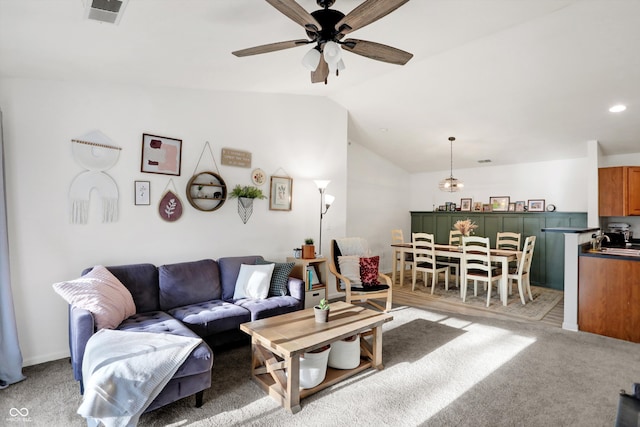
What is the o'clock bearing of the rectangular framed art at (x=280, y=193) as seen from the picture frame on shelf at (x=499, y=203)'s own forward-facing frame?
The rectangular framed art is roughly at 1 o'clock from the picture frame on shelf.

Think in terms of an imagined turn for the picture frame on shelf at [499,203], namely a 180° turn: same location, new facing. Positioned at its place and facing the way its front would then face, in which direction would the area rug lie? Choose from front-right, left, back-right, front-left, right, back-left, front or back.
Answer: back

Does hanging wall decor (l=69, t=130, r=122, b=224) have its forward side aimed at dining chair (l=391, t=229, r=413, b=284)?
no

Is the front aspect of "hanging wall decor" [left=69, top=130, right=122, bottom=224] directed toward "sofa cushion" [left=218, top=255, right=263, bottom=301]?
no

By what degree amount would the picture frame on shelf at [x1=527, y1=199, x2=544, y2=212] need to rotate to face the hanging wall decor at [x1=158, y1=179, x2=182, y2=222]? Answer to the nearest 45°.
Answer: approximately 45° to its right

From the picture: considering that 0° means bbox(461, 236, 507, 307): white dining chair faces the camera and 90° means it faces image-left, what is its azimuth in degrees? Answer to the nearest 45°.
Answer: approximately 225°

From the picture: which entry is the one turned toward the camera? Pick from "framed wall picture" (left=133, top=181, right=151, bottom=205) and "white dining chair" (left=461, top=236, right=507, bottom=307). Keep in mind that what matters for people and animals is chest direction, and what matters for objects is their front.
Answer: the framed wall picture

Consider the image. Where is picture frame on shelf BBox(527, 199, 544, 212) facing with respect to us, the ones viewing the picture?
facing the viewer

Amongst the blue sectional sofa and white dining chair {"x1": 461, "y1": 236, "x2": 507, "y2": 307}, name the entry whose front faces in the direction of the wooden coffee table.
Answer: the blue sectional sofa

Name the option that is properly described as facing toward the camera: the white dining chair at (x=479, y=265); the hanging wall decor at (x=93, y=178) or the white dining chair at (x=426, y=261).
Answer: the hanging wall decor

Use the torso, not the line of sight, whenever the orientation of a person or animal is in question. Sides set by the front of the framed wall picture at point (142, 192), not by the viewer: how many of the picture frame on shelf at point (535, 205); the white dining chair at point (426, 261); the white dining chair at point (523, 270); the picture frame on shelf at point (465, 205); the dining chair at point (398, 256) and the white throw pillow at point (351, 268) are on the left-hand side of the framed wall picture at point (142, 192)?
6

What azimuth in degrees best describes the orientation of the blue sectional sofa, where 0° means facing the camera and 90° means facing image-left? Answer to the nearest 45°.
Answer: approximately 315°

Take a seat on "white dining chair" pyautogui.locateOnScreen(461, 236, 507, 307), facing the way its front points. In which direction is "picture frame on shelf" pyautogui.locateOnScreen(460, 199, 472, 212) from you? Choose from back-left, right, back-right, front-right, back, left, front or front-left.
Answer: front-left

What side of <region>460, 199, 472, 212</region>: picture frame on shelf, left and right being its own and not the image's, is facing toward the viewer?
front

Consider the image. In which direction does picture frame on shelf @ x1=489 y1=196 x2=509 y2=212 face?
toward the camera

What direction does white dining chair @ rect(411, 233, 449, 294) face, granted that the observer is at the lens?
facing away from the viewer and to the right of the viewer

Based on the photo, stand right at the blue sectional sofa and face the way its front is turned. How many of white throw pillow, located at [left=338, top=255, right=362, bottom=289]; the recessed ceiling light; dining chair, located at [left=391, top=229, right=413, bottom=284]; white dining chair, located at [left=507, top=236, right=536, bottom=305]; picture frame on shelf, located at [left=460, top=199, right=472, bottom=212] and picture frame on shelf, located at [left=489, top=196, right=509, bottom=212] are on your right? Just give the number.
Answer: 0

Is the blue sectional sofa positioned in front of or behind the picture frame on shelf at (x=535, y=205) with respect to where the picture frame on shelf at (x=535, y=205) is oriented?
in front
